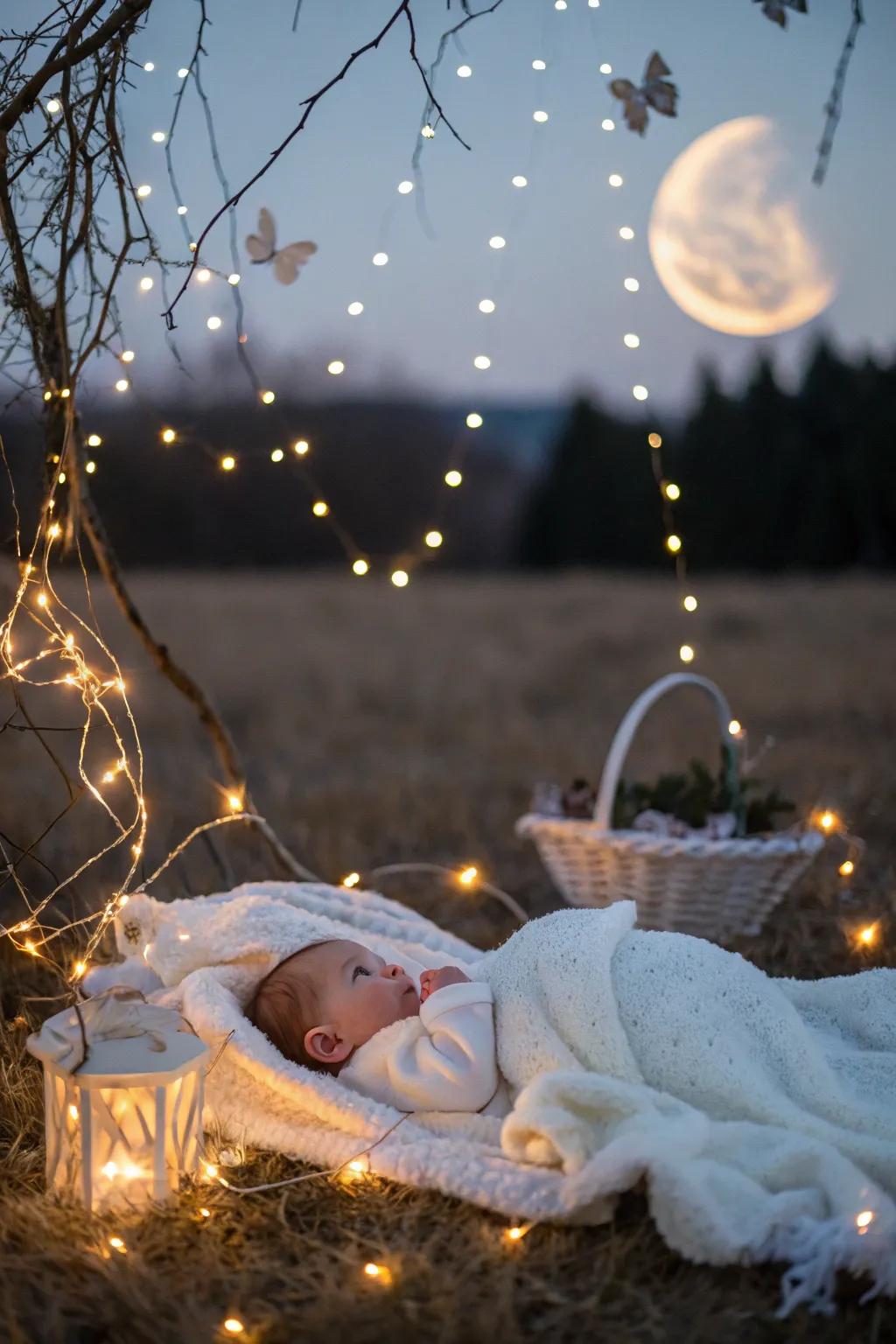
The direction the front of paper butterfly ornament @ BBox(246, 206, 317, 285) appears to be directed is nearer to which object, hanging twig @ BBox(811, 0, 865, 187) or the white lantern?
the hanging twig

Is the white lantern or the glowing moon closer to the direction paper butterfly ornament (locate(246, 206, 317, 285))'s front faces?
the glowing moon

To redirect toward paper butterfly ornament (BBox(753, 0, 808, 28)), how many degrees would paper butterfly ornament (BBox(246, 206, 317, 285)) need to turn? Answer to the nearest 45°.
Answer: approximately 45° to its right

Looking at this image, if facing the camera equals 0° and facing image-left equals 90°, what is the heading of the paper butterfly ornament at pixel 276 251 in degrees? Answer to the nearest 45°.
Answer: approximately 270°

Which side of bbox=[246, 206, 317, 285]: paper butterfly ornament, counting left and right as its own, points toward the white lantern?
right
